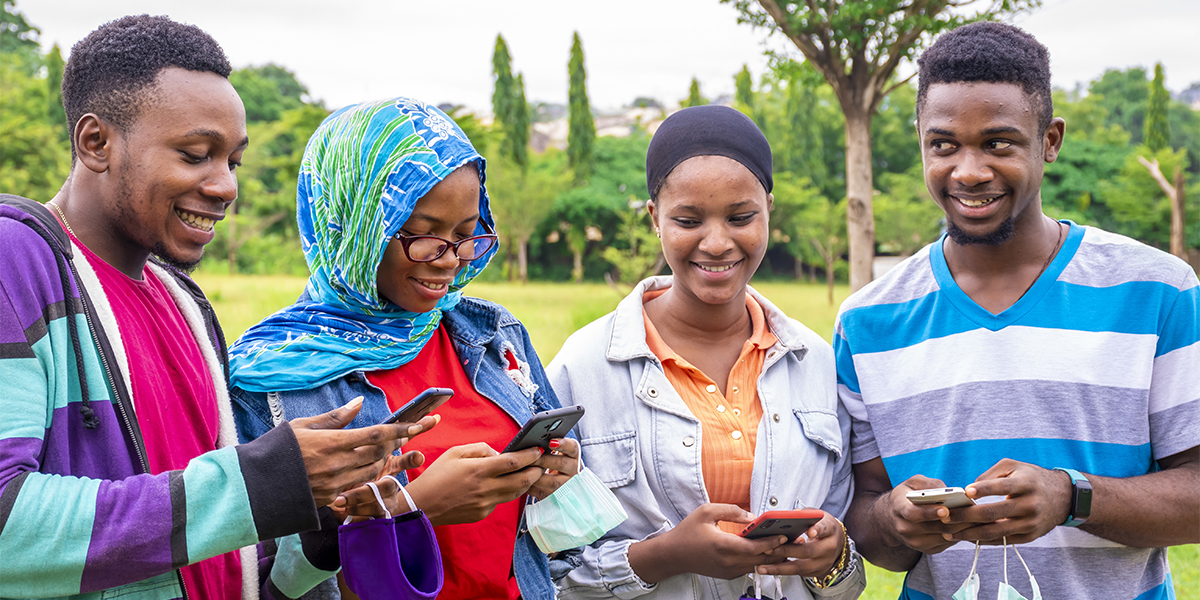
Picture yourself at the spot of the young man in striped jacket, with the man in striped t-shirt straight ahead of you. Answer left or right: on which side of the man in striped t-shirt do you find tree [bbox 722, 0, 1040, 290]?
left

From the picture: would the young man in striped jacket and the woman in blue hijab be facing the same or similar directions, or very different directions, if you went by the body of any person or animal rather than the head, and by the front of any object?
same or similar directions

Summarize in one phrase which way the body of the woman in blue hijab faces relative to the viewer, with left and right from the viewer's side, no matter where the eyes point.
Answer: facing the viewer and to the right of the viewer

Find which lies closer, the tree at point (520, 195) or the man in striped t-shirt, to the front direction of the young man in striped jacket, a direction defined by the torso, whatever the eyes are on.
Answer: the man in striped t-shirt

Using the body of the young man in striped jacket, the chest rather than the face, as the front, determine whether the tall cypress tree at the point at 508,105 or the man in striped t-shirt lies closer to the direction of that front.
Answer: the man in striped t-shirt

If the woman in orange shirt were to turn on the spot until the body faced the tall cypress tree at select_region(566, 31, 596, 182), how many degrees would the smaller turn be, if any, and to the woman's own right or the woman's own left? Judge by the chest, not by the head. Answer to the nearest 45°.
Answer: approximately 180°

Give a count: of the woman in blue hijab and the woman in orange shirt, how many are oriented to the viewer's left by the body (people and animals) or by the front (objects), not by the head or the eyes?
0

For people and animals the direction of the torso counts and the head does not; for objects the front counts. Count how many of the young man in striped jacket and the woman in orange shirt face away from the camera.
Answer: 0

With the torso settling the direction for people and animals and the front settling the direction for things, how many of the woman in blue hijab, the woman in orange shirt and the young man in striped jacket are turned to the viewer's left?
0

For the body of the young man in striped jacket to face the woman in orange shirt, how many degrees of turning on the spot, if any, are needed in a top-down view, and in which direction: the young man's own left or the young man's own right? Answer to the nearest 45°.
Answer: approximately 45° to the young man's own left

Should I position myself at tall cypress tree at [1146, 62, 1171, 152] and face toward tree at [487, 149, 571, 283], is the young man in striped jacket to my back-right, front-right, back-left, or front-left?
front-left

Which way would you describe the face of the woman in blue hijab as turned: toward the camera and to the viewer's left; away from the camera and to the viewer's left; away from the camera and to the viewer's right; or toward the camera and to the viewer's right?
toward the camera and to the viewer's right

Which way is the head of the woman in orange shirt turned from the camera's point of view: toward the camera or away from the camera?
toward the camera

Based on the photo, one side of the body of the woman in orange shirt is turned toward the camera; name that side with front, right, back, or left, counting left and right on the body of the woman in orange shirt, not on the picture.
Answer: front

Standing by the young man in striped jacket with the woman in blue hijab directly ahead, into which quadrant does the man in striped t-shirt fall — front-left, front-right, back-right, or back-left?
front-right
